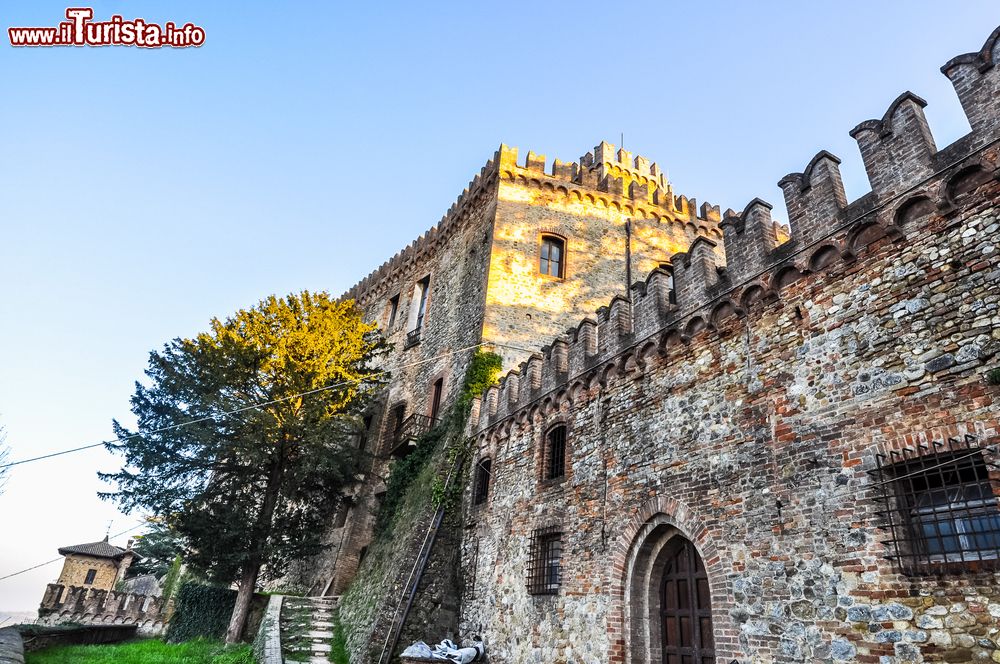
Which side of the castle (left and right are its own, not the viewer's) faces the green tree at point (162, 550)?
right

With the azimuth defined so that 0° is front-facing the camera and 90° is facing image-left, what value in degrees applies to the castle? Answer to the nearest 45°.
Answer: approximately 45°

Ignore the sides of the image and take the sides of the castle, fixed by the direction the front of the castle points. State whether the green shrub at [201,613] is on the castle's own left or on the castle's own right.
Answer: on the castle's own right

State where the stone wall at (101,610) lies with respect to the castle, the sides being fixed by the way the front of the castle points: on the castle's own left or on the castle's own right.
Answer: on the castle's own right

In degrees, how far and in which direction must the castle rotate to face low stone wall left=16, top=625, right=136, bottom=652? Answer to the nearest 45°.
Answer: approximately 90° to its right

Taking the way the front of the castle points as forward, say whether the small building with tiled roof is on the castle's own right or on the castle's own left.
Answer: on the castle's own right

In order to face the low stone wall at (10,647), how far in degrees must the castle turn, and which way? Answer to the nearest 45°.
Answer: approximately 45° to its right

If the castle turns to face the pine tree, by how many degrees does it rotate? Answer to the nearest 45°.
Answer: approximately 90° to its right
